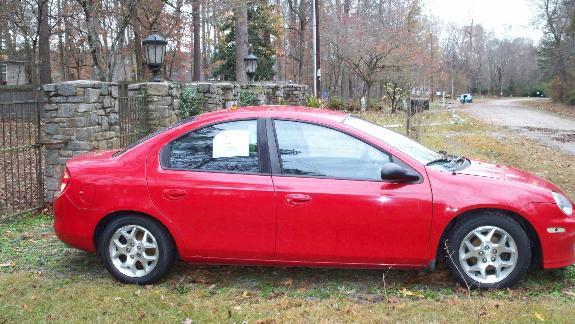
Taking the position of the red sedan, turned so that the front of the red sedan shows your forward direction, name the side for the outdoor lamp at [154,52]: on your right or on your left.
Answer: on your left

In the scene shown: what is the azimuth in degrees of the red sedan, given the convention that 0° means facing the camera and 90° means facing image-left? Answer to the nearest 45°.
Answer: approximately 270°

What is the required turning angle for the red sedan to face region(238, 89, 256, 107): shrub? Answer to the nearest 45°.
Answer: approximately 90° to its left

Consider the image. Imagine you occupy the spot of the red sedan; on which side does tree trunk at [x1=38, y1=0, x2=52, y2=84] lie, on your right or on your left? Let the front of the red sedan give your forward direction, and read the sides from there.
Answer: on your left

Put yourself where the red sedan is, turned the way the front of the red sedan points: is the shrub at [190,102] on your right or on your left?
on your left
